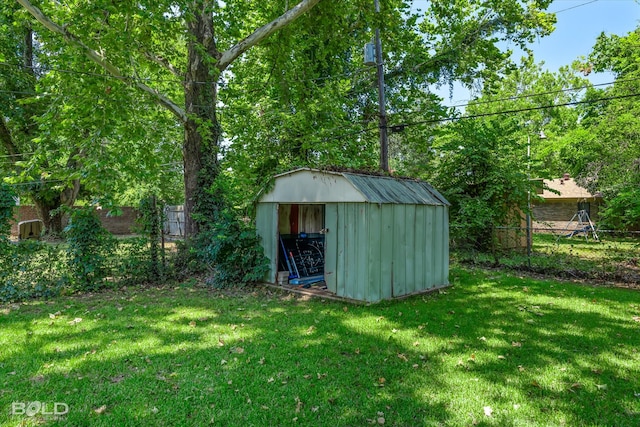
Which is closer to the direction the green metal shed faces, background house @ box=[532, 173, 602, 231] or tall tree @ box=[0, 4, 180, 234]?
the tall tree

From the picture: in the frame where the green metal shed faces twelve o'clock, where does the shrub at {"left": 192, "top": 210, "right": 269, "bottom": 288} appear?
The shrub is roughly at 2 o'clock from the green metal shed.

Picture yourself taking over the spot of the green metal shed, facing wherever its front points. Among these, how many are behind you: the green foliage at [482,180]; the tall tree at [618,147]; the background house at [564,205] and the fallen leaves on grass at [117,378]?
3

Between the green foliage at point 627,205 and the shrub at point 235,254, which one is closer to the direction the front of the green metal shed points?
the shrub

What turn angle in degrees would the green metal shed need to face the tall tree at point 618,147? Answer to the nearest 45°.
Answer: approximately 180°

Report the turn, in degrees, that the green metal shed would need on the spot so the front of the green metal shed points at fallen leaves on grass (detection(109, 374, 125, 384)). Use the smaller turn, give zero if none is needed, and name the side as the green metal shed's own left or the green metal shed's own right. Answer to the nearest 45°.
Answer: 0° — it already faces it

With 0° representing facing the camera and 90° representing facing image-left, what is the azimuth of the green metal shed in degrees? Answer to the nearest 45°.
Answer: approximately 45°

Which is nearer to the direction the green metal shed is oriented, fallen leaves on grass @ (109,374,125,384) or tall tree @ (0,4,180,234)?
the fallen leaves on grass

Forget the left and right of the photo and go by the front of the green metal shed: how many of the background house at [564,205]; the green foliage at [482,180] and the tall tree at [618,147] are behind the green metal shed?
3

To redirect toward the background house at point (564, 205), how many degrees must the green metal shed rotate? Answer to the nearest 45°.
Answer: approximately 180°

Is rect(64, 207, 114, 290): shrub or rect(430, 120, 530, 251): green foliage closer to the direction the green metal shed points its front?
the shrub

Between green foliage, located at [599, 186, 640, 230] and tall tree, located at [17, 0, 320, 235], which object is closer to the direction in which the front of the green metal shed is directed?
the tall tree

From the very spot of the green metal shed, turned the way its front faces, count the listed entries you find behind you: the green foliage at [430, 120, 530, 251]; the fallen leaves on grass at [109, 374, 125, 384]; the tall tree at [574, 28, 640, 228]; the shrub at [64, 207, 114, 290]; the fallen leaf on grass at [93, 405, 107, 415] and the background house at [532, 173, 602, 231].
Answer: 3

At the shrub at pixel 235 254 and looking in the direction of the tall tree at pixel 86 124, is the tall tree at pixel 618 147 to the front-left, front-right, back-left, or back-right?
back-right

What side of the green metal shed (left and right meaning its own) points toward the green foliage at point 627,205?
back
